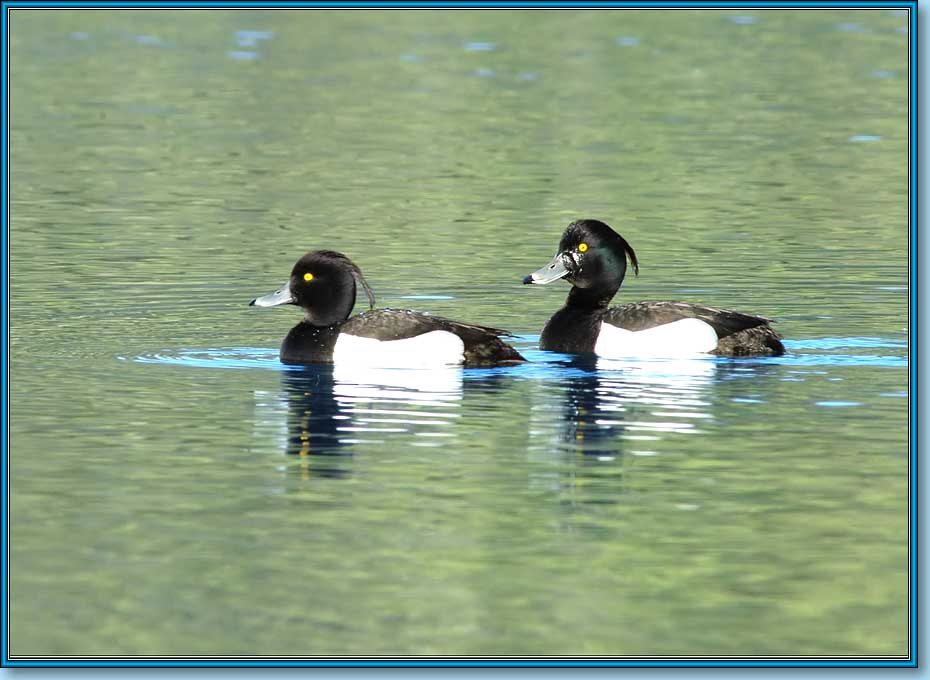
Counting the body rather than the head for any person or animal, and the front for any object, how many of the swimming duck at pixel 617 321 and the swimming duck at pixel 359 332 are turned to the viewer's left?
2

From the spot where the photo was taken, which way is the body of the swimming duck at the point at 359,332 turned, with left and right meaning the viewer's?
facing to the left of the viewer

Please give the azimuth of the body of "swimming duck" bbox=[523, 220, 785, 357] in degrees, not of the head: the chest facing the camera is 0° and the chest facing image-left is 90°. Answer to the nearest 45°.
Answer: approximately 90°

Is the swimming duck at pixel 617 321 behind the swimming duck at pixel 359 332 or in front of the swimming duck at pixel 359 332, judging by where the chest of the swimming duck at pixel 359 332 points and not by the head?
behind

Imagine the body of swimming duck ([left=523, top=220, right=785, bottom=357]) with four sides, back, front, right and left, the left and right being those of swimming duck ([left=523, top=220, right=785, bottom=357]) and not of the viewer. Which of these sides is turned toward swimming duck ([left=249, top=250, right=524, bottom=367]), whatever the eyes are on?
front
